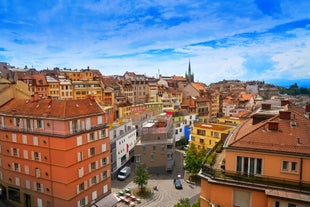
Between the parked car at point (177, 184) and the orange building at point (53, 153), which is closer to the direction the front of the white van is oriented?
the orange building

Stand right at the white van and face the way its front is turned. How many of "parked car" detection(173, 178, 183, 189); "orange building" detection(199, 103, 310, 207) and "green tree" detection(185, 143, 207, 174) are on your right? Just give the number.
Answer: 0

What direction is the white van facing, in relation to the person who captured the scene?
facing the viewer and to the left of the viewer

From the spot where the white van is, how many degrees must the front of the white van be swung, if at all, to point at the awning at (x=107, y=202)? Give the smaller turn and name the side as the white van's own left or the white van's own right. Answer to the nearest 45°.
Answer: approximately 45° to the white van's own left

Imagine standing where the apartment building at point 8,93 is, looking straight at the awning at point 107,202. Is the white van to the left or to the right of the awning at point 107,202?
left

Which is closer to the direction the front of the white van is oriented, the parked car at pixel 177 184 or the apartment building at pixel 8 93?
the apartment building

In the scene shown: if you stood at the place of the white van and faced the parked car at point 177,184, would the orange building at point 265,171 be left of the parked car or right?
right

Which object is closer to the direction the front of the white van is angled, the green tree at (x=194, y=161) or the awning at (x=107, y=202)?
the awning

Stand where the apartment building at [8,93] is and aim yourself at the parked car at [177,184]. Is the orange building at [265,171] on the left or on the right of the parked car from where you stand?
right

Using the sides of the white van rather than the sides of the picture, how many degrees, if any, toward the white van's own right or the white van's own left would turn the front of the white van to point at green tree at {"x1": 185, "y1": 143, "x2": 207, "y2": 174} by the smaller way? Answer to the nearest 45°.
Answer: approximately 135° to the white van's own left

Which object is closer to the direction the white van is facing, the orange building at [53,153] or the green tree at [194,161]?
the orange building

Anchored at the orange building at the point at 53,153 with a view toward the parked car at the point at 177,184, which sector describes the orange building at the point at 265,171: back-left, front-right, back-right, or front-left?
front-right

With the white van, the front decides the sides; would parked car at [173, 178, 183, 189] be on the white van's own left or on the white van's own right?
on the white van's own left

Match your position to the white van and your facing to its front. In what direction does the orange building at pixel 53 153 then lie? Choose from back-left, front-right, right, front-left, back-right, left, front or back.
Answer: front

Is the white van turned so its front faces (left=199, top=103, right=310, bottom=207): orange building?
no
